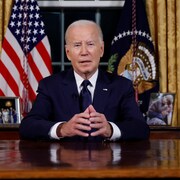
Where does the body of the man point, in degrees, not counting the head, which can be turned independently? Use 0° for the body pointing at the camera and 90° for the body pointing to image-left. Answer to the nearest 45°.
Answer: approximately 0°

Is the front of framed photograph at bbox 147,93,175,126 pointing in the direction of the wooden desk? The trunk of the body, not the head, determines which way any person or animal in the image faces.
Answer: yes

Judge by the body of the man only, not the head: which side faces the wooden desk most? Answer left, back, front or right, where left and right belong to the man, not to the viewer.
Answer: front

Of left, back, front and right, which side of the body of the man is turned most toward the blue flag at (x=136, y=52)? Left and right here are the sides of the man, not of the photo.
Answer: back
